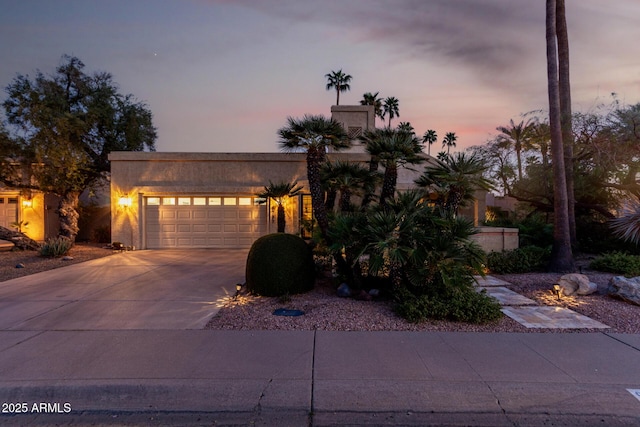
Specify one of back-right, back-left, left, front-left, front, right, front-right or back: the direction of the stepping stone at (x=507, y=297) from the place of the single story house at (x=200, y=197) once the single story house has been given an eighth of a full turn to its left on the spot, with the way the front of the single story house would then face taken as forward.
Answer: front

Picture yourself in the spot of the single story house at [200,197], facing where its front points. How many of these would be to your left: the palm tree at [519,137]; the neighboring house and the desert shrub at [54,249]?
1

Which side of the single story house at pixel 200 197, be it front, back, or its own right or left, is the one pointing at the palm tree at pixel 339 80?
back

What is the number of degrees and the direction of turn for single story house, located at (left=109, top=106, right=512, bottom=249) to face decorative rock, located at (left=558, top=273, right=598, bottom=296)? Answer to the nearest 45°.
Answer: approximately 45° to its left

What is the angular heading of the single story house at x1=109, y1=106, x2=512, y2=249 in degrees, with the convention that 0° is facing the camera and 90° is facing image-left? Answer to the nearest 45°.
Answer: approximately 0°

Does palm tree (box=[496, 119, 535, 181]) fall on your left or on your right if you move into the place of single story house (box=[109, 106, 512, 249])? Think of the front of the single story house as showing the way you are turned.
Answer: on your left

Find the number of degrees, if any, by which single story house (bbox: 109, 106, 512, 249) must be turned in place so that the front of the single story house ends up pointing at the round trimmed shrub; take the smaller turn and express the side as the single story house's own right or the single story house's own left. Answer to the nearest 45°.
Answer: approximately 45° to the single story house's own left

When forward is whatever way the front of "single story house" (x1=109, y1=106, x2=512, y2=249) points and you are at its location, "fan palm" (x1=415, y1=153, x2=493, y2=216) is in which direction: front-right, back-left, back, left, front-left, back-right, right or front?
front-left

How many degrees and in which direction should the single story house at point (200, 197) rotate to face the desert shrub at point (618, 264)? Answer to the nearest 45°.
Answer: approximately 45° to its left

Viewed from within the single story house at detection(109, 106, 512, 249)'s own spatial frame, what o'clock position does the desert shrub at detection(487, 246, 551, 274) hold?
The desert shrub is roughly at 10 o'clock from the single story house.

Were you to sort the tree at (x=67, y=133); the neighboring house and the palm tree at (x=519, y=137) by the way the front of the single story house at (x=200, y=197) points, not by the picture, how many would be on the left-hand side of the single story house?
1

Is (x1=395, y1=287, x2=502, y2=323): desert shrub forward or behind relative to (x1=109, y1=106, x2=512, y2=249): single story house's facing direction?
forward

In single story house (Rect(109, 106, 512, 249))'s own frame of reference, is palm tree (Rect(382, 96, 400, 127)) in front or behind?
behind

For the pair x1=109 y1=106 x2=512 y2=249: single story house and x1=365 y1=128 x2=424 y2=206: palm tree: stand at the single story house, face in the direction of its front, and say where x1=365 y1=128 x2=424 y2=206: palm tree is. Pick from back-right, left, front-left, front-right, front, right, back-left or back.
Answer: front-left

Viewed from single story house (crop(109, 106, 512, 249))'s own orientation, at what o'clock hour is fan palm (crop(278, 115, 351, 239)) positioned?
The fan palm is roughly at 11 o'clock from the single story house.

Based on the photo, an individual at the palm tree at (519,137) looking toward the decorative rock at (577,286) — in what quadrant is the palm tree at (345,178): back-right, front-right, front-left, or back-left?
front-right

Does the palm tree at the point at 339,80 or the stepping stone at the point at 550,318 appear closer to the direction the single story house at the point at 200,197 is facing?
the stepping stone

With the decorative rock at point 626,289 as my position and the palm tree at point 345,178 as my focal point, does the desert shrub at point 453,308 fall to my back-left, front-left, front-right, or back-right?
front-left

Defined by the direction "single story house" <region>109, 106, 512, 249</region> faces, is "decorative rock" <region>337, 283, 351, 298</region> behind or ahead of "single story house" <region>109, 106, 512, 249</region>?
ahead

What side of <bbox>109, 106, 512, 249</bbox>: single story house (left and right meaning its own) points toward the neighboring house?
right
